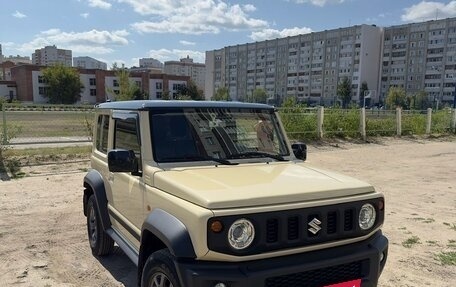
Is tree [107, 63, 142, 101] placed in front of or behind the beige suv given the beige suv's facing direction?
behind

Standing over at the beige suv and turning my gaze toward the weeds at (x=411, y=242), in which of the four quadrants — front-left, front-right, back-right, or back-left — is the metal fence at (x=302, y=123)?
front-left

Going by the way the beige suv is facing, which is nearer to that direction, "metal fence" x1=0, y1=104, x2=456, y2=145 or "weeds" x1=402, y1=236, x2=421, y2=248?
the weeds

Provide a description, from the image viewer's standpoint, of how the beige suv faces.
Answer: facing the viewer and to the right of the viewer

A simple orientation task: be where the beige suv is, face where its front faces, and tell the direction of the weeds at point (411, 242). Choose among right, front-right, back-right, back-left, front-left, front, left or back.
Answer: left

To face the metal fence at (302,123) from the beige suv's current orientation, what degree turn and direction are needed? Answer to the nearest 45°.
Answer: approximately 135° to its left

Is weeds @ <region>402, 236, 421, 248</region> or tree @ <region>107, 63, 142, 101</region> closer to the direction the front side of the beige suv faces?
the weeds
